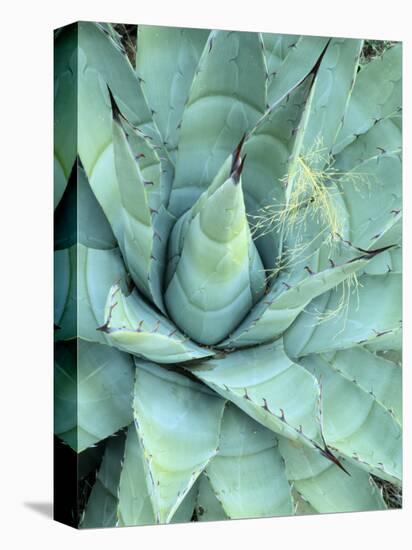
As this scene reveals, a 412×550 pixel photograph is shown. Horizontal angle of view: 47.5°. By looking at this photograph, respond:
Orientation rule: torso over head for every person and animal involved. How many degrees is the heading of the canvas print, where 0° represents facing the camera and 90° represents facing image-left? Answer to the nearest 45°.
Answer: approximately 315°
